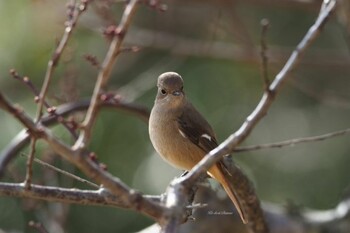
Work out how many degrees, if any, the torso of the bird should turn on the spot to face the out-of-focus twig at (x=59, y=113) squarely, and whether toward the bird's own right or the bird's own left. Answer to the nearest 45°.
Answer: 0° — it already faces it

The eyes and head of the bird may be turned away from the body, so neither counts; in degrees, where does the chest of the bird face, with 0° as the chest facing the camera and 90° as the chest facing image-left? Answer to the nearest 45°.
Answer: approximately 45°
